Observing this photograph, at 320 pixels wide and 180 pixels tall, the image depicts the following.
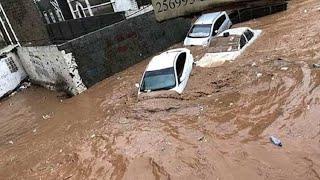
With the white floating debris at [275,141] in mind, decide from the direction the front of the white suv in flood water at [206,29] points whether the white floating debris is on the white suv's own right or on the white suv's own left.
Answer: on the white suv's own left

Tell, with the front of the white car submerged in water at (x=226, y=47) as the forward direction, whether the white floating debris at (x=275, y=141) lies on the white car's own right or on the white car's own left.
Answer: on the white car's own left

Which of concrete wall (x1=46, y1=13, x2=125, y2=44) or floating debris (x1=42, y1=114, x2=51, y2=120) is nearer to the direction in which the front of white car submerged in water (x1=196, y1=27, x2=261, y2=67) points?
the floating debris

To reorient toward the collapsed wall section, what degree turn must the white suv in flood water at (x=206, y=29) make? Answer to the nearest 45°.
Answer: approximately 45° to its right

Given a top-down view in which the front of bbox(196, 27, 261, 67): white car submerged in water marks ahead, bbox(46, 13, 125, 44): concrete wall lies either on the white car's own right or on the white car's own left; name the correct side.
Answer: on the white car's own right

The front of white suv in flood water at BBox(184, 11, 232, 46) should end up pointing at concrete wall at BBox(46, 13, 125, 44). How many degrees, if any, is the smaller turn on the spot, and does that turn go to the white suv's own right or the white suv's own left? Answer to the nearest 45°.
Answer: approximately 90° to the white suv's own right

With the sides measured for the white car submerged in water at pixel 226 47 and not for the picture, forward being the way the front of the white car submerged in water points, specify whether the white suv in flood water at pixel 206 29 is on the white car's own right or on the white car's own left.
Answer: on the white car's own right

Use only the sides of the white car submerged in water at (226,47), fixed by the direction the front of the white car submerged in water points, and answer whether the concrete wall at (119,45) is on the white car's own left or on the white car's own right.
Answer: on the white car's own right

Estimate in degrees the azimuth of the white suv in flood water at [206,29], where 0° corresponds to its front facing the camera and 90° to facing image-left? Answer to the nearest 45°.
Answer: approximately 45°

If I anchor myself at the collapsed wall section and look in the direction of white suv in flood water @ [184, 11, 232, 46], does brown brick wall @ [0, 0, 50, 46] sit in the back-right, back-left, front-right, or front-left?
back-left

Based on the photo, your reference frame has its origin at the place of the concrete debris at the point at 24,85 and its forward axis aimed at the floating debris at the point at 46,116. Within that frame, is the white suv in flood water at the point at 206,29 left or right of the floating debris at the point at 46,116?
left

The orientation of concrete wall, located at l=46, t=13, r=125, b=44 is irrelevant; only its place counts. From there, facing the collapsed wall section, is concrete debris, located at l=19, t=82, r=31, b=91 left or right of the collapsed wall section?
right
